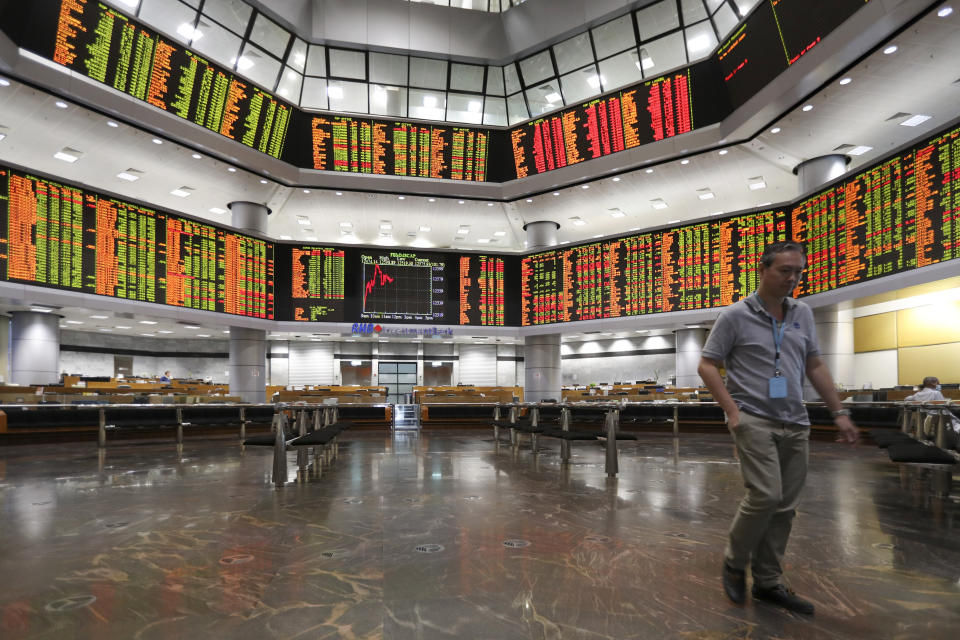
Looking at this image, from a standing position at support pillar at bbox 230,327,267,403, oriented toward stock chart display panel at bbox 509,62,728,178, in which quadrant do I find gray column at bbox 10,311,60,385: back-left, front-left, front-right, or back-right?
back-right

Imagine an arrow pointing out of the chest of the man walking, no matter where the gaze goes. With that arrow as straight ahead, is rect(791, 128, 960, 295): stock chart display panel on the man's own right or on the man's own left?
on the man's own left

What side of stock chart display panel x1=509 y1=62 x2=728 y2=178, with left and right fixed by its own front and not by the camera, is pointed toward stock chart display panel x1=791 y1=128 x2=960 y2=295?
left

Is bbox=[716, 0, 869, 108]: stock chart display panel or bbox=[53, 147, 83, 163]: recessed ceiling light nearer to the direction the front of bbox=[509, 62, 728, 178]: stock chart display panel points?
the recessed ceiling light

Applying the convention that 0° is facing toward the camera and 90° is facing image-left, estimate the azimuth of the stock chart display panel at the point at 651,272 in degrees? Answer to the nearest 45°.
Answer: approximately 45°
